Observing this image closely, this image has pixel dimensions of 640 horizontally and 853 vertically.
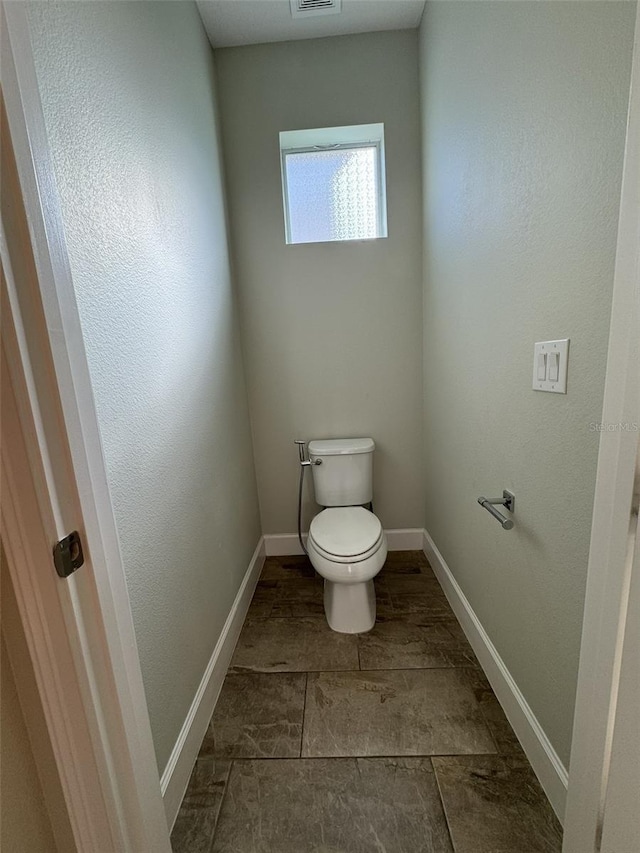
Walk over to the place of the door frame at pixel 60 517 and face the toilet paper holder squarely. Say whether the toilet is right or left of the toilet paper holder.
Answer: left

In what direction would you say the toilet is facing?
toward the camera

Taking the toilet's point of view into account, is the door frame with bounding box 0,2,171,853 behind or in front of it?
in front

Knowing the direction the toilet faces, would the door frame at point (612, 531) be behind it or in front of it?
in front

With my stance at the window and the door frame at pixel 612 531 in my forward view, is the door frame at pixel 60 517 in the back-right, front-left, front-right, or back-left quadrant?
front-right

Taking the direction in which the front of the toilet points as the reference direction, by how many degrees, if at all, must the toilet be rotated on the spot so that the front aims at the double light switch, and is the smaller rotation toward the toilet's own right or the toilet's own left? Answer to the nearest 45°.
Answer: approximately 45° to the toilet's own left
